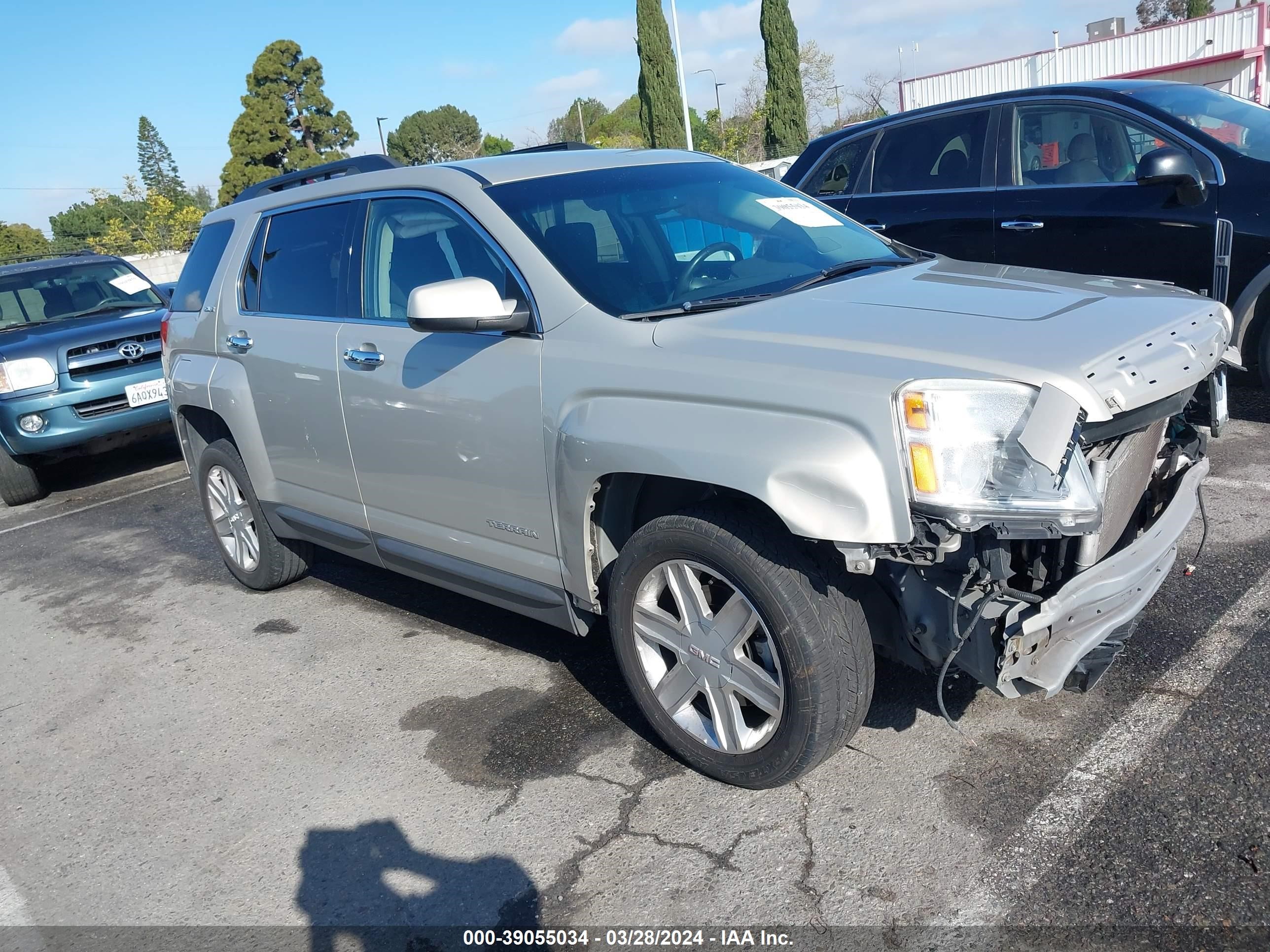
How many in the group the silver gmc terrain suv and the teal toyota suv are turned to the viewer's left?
0

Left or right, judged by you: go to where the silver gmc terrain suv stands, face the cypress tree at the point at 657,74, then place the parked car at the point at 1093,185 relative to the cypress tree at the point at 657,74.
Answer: right

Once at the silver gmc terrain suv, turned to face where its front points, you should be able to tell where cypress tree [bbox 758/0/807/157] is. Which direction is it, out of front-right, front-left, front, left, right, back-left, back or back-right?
back-left

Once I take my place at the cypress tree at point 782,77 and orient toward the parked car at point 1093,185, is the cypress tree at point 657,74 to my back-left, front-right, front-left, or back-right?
back-right

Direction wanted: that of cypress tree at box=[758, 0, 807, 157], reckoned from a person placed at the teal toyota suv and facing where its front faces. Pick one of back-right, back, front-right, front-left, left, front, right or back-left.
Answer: left

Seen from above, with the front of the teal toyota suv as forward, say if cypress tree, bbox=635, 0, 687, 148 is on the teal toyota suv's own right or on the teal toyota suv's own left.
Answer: on the teal toyota suv's own left

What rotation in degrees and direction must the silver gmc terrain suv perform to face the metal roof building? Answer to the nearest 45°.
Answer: approximately 90° to its left

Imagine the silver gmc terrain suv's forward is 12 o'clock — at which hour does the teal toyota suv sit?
The teal toyota suv is roughly at 6 o'clock from the silver gmc terrain suv.

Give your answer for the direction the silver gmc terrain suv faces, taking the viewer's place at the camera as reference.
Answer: facing the viewer and to the right of the viewer

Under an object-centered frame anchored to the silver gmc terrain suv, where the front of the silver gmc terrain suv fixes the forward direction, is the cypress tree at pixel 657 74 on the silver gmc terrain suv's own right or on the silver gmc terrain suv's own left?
on the silver gmc terrain suv's own left

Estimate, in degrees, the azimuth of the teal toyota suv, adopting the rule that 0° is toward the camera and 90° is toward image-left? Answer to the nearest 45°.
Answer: approximately 315°
